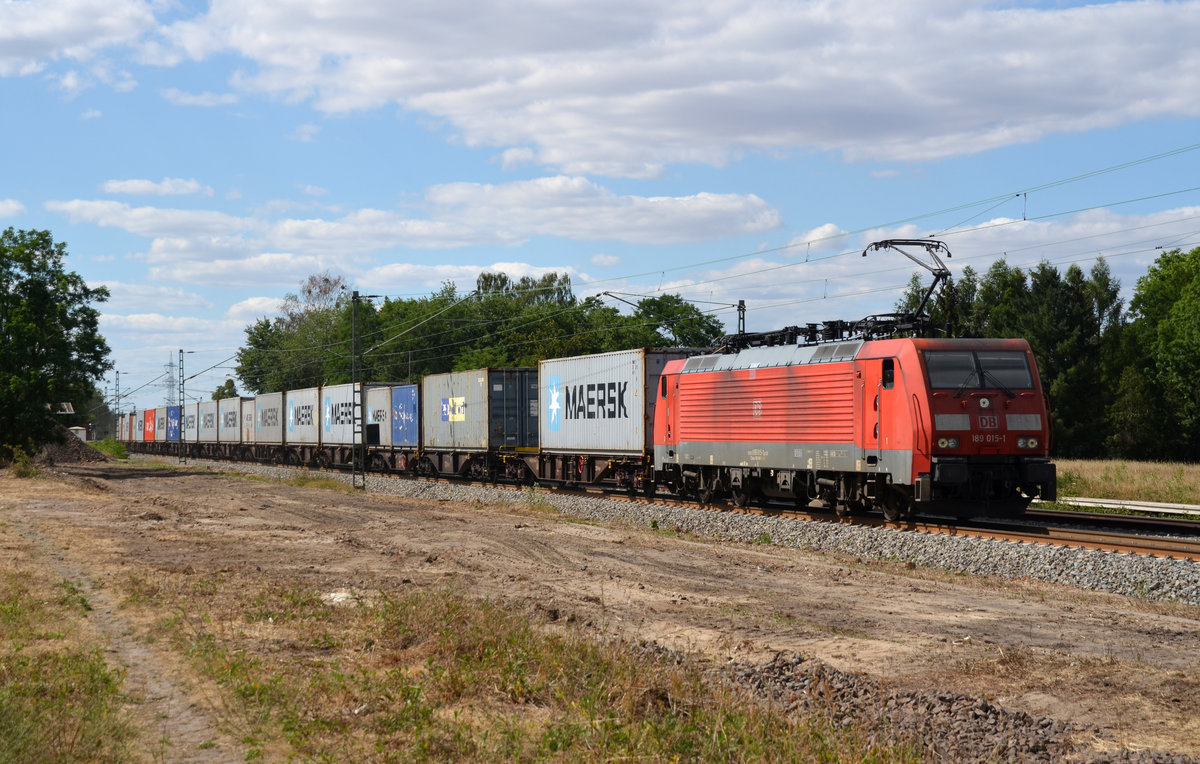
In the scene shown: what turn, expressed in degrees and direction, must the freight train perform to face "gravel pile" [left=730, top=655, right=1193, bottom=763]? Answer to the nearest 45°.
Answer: approximately 45° to its right

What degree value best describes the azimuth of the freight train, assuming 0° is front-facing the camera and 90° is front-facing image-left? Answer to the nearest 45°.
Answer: approximately 315°
